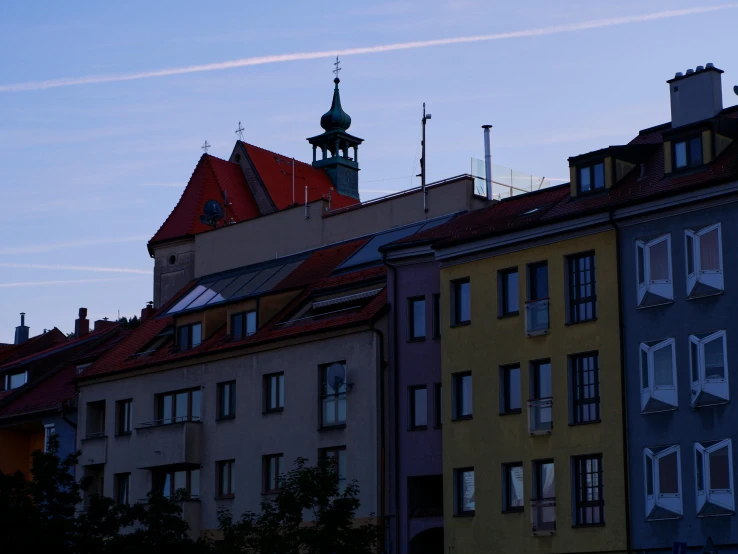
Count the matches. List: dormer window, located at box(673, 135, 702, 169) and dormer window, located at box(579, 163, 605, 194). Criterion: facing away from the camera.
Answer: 0

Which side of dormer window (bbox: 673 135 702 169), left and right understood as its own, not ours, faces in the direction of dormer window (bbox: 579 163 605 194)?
right

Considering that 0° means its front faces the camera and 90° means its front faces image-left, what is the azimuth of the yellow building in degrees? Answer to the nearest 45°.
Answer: approximately 45°

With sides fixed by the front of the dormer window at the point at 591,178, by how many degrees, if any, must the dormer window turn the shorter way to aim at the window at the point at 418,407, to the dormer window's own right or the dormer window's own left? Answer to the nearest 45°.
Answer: approximately 90° to the dormer window's own right

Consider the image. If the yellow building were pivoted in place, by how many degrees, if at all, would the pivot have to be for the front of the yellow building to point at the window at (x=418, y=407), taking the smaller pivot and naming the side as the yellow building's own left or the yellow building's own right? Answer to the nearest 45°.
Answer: approximately 90° to the yellow building's own right

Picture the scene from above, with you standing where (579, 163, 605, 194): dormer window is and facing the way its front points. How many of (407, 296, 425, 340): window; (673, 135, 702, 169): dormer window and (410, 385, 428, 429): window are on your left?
1

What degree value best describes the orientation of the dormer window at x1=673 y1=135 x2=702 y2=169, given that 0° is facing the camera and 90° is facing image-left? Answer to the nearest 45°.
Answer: approximately 45°

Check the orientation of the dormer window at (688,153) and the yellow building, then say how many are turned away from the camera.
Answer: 0

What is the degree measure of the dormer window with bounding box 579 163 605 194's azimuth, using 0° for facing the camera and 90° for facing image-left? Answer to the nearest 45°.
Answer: approximately 45°

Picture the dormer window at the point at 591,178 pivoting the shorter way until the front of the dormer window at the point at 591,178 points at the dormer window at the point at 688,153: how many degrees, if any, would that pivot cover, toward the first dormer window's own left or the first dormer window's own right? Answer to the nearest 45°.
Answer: approximately 90° to the first dormer window's own left

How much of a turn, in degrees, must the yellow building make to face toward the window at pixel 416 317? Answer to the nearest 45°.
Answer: approximately 90° to its right
